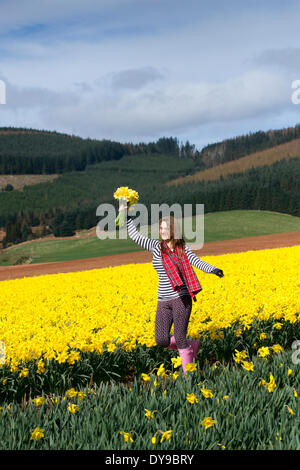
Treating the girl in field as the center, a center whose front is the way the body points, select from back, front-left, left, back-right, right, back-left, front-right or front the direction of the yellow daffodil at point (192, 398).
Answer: front-left

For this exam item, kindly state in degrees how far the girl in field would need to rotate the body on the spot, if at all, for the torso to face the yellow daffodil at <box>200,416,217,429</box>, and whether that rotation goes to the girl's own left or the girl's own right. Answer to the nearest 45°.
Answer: approximately 45° to the girl's own left

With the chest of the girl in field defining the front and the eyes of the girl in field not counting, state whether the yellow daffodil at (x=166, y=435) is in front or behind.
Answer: in front

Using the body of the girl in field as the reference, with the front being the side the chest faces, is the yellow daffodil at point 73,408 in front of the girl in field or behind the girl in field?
in front

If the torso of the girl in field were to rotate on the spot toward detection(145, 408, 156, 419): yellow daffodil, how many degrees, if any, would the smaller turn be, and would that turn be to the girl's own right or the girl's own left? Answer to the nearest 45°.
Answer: approximately 45° to the girl's own left

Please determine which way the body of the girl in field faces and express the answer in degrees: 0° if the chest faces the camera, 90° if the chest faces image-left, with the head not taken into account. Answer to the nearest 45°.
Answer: approximately 45°
